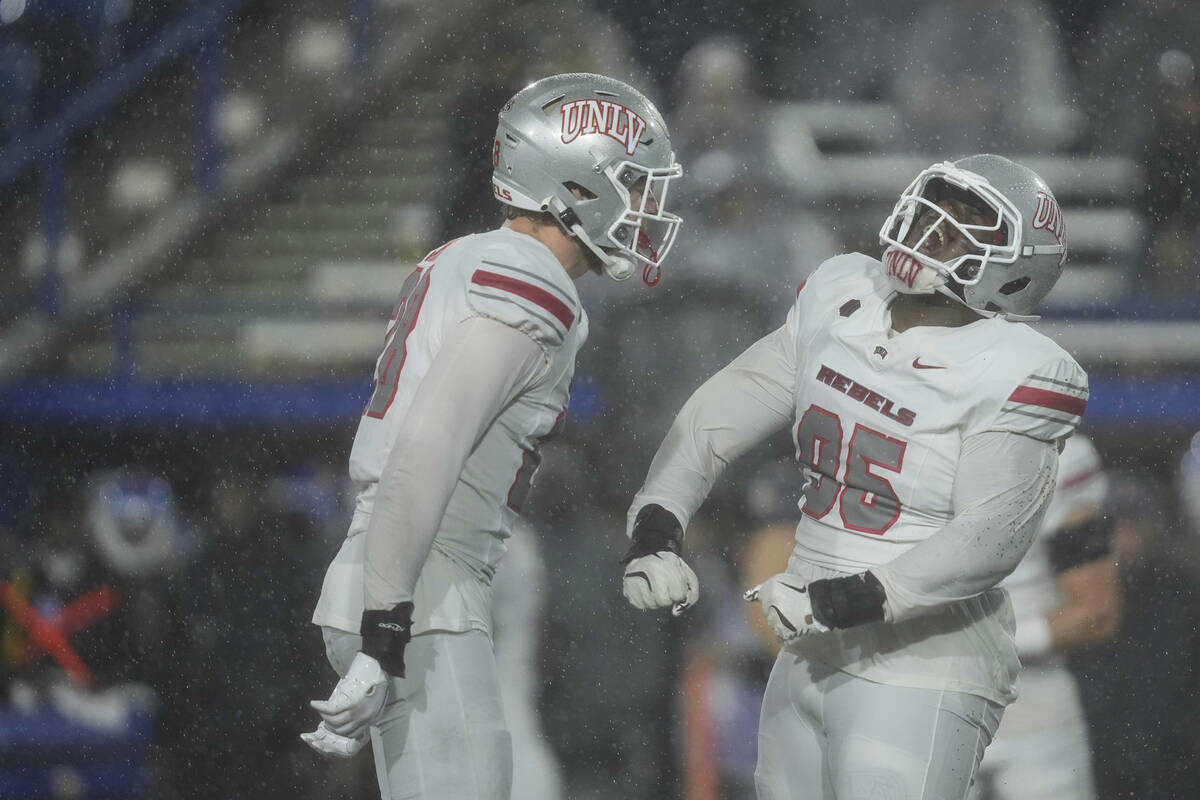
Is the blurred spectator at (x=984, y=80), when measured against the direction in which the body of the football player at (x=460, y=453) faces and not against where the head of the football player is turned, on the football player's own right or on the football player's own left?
on the football player's own left

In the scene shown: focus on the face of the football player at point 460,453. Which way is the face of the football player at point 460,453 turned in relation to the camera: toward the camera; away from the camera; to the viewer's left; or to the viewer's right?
to the viewer's right

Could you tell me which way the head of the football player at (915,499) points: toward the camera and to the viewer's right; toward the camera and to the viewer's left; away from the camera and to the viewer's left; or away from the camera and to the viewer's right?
toward the camera and to the viewer's left

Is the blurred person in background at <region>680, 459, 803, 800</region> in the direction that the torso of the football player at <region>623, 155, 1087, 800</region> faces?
no

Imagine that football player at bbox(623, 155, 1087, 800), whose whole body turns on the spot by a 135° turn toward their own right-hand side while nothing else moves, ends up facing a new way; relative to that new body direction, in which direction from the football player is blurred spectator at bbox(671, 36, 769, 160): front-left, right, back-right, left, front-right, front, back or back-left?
front

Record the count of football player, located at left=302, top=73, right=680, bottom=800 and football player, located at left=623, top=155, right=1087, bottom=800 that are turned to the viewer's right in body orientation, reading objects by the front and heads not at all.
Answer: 1

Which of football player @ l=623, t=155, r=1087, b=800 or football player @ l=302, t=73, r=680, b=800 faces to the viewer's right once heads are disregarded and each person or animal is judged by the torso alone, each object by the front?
football player @ l=302, t=73, r=680, b=800

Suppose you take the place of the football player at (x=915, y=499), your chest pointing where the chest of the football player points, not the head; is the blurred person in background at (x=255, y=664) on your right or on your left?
on your right

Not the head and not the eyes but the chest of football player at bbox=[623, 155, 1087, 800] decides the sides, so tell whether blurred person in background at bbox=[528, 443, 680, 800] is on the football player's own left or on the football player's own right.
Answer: on the football player's own right

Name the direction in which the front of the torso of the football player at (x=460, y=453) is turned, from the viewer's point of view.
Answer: to the viewer's right

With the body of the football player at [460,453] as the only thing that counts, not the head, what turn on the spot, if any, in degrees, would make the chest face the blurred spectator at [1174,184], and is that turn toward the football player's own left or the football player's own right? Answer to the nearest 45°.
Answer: approximately 45° to the football player's own left

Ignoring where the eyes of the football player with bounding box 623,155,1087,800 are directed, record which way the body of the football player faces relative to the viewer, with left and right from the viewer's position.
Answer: facing the viewer and to the left of the viewer

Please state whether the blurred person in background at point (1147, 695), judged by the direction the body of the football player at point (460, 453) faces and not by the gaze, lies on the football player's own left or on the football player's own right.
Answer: on the football player's own left

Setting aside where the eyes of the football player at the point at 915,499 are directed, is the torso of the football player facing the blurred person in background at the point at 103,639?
no

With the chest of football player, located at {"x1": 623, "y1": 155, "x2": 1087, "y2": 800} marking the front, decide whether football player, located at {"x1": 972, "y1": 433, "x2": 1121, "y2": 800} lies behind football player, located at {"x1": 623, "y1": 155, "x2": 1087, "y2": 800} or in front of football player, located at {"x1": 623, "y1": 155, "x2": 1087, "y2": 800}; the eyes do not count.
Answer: behind

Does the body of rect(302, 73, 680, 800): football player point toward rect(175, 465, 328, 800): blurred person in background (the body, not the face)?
no
